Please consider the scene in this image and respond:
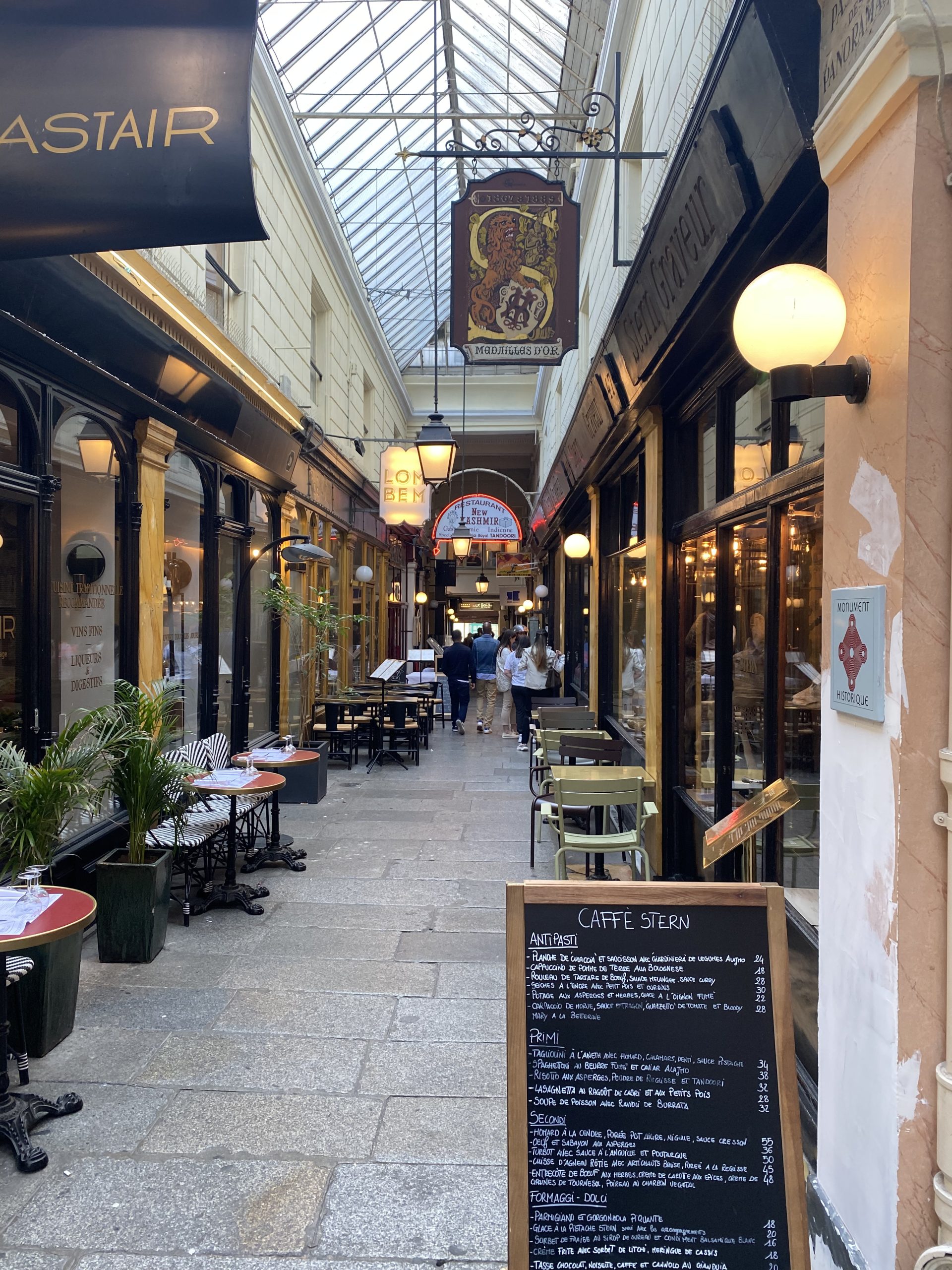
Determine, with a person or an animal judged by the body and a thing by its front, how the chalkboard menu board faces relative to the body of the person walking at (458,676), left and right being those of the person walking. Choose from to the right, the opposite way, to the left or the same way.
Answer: the opposite way

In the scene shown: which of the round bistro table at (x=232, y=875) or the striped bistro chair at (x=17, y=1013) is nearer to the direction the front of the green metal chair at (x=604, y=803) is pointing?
the round bistro table

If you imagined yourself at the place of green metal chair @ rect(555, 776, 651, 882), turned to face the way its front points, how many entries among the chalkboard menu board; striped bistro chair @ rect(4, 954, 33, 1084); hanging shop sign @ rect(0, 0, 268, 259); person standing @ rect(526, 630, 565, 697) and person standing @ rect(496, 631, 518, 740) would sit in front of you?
2

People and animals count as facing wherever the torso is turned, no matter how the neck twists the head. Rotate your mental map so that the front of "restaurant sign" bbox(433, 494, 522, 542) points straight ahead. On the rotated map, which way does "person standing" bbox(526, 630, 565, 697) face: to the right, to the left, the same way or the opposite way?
the opposite way

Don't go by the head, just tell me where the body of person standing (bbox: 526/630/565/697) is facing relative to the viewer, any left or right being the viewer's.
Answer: facing away from the viewer

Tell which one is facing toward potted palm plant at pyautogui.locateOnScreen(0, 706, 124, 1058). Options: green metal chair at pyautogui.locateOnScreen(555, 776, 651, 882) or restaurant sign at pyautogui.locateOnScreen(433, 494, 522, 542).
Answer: the restaurant sign

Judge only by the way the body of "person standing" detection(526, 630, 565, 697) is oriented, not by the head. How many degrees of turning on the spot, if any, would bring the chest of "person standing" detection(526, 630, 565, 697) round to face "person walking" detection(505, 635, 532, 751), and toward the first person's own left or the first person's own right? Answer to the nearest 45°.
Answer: approximately 45° to the first person's own left

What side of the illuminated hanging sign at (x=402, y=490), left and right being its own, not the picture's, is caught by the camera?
front

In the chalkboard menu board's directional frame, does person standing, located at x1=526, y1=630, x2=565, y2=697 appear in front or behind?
behind

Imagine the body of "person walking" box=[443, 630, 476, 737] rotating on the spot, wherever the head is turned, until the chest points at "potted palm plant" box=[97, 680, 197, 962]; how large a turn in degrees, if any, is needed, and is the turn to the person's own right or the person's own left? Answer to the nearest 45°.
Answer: approximately 180°

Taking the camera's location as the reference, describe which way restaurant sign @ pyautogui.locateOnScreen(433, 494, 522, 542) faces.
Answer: facing the viewer

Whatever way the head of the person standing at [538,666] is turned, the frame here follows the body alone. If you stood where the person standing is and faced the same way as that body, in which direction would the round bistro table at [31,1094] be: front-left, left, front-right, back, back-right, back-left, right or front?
back

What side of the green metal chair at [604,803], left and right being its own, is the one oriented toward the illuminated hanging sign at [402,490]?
front

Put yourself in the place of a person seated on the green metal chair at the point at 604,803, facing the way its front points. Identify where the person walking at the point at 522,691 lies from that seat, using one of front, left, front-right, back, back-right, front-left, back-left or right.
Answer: front
